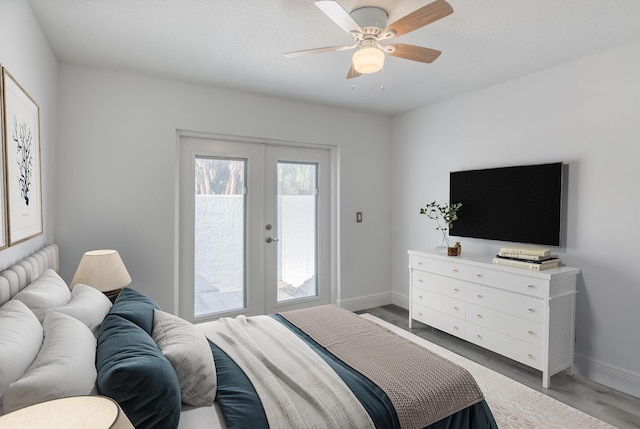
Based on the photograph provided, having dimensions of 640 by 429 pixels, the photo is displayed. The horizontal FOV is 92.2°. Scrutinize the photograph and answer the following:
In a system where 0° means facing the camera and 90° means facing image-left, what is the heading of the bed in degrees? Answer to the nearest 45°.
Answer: approximately 270°

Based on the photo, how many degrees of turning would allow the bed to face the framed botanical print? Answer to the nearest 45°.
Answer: approximately 135° to its left

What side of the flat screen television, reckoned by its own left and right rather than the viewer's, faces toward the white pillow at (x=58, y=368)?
front

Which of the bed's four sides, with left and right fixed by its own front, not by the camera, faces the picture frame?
back

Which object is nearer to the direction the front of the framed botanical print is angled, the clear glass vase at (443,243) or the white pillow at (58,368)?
the clear glass vase

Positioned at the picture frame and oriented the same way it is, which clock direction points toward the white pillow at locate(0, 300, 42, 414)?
The white pillow is roughly at 3 o'clock from the picture frame.

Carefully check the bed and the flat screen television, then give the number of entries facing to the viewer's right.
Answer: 1

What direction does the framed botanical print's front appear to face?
to the viewer's right

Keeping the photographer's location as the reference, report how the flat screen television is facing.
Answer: facing the viewer and to the left of the viewer

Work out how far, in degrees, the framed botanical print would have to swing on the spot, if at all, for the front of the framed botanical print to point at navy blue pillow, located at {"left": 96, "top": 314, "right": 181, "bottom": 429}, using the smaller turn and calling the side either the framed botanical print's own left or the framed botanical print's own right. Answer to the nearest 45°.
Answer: approximately 90° to the framed botanical print's own right

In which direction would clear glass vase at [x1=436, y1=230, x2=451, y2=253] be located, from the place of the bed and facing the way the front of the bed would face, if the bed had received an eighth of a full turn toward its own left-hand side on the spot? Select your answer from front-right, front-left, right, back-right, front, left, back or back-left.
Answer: front

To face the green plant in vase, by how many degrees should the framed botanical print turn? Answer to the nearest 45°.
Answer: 0° — it already faces it

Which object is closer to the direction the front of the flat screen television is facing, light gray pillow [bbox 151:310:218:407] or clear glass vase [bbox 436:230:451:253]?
the light gray pillow

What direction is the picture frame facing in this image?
to the viewer's right

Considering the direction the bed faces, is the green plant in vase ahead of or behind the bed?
ahead

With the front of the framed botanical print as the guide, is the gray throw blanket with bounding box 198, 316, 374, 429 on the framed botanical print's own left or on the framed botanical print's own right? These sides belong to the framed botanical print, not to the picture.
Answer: on the framed botanical print's own right
